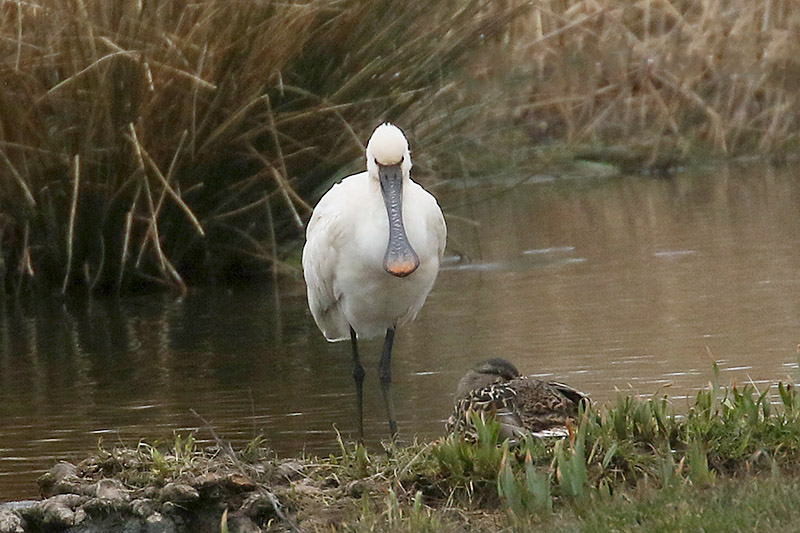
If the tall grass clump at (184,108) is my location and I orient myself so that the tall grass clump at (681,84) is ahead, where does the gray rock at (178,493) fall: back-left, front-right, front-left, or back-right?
back-right

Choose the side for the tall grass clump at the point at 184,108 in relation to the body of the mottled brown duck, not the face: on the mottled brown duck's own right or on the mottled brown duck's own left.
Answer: on the mottled brown duck's own right

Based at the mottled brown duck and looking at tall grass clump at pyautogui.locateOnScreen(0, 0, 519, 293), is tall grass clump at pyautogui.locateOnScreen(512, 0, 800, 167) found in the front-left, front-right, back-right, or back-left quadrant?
front-right

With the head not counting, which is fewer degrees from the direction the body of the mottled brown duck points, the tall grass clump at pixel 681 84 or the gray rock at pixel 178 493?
the gray rock

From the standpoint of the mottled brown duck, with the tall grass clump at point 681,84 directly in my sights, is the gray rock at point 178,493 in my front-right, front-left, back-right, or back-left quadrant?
back-left

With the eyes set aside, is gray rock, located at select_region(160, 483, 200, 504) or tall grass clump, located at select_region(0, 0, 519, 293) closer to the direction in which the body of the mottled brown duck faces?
the gray rock

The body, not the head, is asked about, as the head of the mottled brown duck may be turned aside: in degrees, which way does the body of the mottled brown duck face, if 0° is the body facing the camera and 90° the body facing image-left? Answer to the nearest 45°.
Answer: approximately 90°

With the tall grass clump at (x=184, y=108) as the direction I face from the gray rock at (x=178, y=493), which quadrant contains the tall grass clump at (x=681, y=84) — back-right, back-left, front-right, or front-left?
front-right

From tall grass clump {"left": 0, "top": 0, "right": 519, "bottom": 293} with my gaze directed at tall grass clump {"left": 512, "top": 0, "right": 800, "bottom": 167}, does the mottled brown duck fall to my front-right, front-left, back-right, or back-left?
back-right

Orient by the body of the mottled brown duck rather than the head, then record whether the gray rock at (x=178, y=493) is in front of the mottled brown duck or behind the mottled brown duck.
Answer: in front

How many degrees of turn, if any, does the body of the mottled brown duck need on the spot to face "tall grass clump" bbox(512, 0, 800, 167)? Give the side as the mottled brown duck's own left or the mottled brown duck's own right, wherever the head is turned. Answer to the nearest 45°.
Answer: approximately 90° to the mottled brown duck's own right
